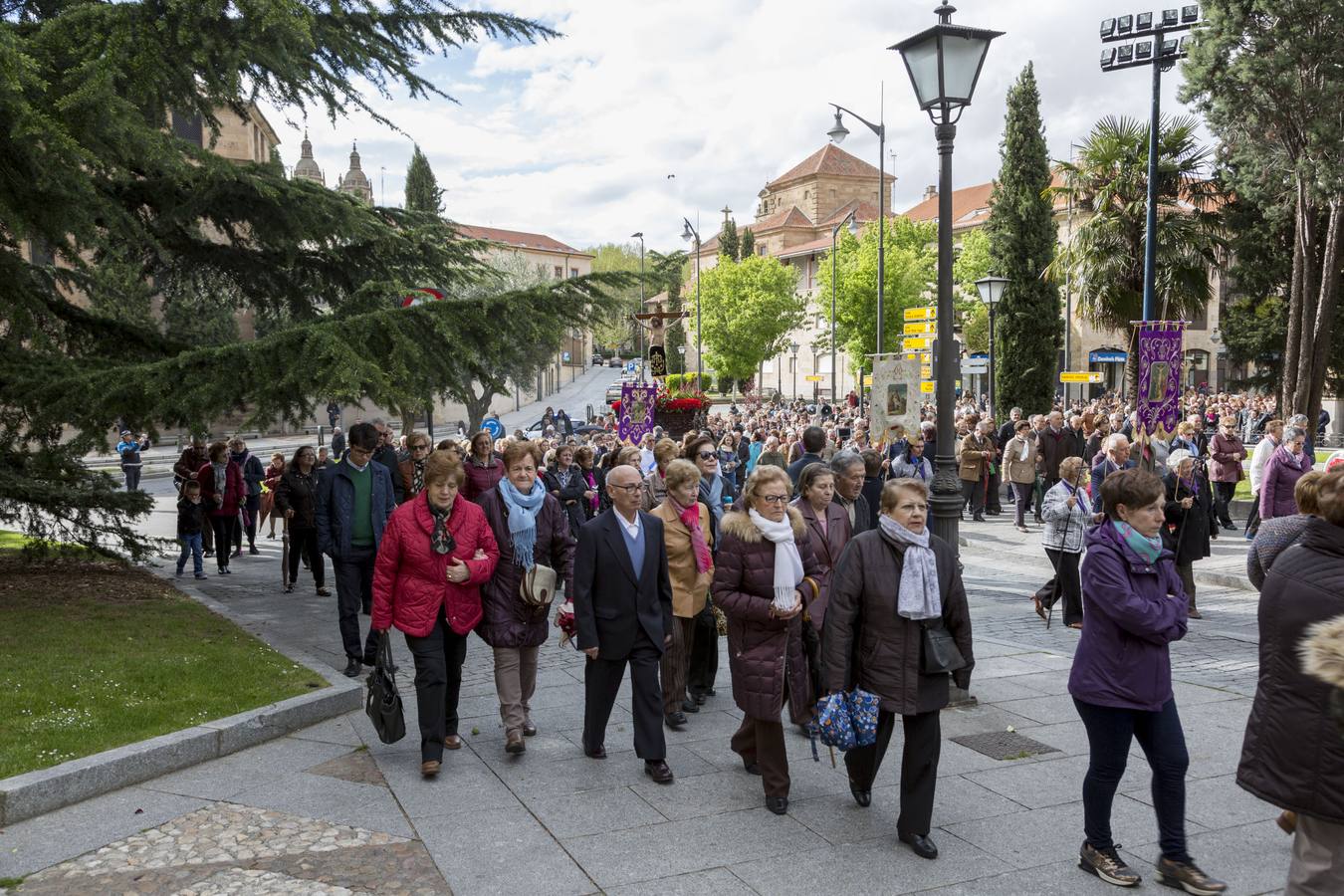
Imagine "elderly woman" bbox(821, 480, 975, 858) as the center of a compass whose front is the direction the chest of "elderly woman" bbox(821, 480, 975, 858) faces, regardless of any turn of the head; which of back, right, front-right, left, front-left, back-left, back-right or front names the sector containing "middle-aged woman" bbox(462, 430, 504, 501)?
back

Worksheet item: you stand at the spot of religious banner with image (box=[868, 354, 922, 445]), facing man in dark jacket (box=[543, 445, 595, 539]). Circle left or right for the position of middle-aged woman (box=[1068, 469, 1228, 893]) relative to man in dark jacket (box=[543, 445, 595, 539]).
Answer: left

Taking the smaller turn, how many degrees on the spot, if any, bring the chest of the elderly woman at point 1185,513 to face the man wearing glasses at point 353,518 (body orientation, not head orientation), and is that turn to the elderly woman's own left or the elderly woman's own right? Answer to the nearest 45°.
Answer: approximately 90° to the elderly woman's own right

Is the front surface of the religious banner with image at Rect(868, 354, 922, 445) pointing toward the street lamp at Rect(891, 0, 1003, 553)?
yes

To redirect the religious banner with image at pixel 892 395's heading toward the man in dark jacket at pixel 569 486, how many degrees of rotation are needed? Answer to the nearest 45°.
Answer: approximately 45° to its right

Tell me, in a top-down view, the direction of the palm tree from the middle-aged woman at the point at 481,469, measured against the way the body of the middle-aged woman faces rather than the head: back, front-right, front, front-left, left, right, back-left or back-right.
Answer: left

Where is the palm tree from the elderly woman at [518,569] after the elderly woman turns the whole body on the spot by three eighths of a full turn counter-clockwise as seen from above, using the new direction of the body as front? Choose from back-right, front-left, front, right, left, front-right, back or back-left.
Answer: front
